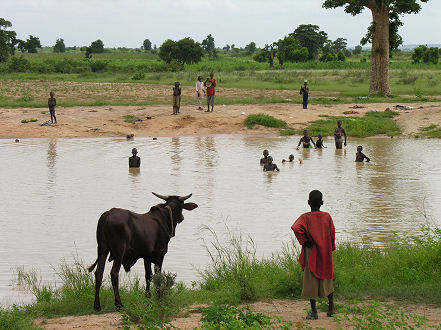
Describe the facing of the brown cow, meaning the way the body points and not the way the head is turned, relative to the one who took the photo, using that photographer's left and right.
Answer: facing away from the viewer and to the right of the viewer

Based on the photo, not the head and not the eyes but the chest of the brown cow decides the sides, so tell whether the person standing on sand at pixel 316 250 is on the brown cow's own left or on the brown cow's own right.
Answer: on the brown cow's own right

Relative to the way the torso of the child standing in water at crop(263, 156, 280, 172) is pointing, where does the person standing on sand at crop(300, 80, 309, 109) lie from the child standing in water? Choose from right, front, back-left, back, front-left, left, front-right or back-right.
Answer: back

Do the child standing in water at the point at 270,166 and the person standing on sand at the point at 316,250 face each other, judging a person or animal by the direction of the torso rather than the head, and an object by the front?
yes

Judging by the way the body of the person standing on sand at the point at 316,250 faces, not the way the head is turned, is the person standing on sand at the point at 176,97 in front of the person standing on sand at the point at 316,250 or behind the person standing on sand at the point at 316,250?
in front

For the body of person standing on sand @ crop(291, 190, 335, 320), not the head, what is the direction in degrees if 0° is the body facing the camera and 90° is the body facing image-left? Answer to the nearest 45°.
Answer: approximately 180°

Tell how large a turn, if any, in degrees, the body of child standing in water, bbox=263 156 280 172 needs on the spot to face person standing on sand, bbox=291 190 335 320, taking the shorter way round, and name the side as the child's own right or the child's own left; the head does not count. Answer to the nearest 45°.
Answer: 0° — they already face them

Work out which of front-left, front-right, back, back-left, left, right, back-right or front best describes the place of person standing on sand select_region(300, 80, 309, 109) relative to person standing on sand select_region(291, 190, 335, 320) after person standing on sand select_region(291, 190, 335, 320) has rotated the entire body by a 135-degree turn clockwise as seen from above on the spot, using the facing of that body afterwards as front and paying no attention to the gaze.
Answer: back-left

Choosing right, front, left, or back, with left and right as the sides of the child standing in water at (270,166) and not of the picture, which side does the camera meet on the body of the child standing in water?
front

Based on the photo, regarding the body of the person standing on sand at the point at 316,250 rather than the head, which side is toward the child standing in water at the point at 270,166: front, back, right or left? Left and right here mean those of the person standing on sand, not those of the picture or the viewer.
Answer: front
